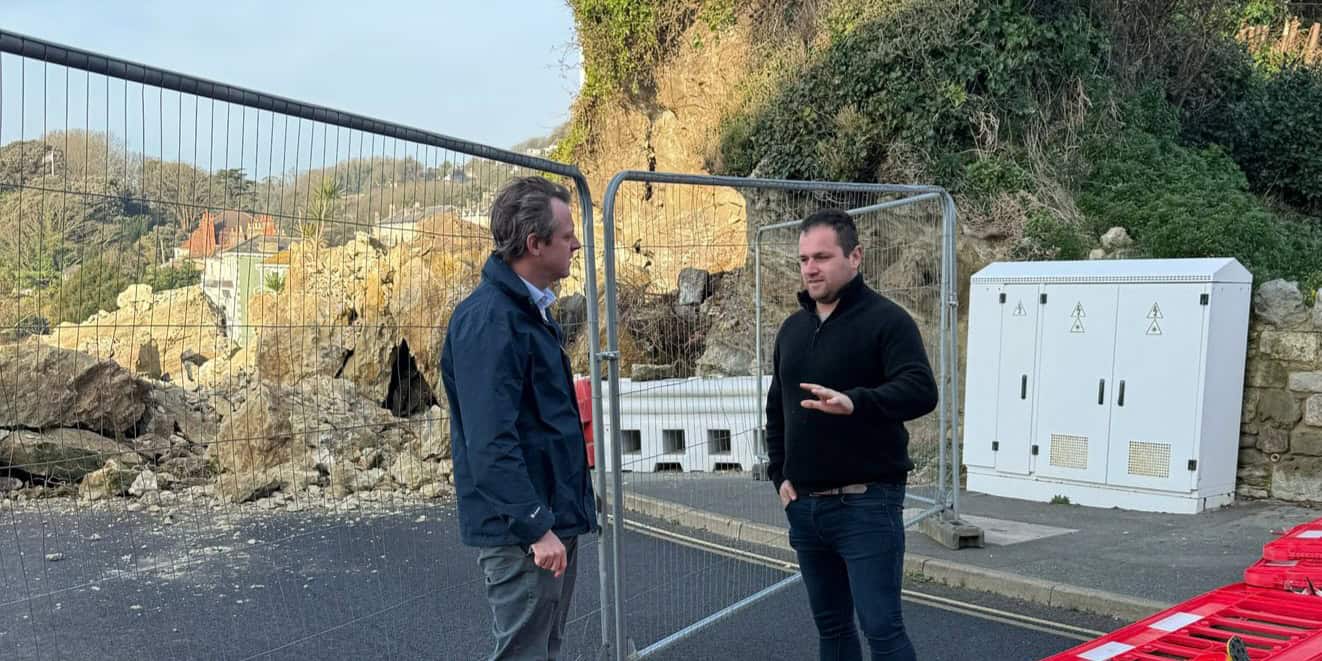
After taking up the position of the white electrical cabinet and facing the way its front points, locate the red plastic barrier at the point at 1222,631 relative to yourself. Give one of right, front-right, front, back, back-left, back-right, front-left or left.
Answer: front-left

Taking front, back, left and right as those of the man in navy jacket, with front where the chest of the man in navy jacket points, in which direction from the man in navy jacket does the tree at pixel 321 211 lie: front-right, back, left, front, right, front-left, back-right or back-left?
back-left

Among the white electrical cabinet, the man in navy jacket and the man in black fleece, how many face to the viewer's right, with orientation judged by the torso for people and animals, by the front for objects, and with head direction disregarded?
1

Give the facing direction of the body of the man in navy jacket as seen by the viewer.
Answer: to the viewer's right

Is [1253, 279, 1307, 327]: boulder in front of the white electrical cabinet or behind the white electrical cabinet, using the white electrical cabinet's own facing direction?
behind

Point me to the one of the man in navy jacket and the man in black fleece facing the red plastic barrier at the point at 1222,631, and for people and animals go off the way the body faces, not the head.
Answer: the man in navy jacket

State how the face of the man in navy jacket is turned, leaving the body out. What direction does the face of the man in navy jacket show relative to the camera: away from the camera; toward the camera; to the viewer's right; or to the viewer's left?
to the viewer's right

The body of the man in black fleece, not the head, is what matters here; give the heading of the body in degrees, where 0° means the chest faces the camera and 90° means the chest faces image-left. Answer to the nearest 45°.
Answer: approximately 45°

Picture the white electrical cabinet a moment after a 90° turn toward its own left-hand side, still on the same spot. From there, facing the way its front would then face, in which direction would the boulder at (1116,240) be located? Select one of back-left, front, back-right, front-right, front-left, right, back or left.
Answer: back-left

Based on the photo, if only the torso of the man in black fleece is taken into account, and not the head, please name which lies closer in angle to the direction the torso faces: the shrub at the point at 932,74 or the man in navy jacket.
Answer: the man in navy jacket

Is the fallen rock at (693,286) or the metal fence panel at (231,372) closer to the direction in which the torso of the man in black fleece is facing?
the metal fence panel
